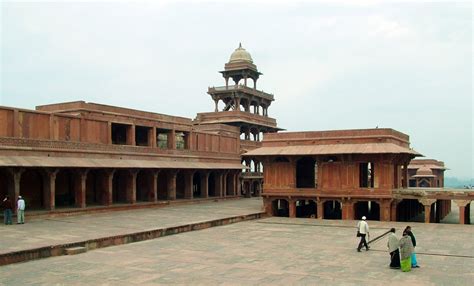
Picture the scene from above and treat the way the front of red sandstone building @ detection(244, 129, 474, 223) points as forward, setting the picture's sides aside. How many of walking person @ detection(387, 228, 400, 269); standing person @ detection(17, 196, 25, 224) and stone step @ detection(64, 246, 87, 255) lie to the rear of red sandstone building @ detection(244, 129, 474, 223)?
0

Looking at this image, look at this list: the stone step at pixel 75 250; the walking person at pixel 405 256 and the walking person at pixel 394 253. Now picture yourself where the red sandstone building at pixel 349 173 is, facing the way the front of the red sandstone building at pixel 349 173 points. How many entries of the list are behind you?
0

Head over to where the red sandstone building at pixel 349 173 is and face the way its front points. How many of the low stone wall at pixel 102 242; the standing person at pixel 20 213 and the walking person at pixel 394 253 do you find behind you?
0

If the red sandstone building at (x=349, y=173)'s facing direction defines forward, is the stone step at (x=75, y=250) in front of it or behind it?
in front

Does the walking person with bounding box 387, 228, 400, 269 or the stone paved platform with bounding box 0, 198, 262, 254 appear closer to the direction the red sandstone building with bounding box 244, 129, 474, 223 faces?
the walking person

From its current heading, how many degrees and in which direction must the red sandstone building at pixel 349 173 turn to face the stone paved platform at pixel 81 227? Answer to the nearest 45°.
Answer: approximately 45° to its right

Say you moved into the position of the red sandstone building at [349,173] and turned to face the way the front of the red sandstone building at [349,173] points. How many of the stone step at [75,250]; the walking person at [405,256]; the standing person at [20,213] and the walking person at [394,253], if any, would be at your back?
0

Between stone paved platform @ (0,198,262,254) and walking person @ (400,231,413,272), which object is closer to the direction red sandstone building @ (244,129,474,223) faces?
the walking person

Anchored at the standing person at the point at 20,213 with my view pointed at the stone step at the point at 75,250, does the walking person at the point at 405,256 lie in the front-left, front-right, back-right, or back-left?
front-left

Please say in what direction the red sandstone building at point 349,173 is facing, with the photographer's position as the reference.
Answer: facing the viewer

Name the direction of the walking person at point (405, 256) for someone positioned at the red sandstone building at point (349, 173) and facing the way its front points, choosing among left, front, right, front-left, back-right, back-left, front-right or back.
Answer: front

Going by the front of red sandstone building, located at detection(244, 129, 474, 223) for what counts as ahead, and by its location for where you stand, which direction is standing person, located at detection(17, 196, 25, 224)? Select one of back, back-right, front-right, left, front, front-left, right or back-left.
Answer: front-right

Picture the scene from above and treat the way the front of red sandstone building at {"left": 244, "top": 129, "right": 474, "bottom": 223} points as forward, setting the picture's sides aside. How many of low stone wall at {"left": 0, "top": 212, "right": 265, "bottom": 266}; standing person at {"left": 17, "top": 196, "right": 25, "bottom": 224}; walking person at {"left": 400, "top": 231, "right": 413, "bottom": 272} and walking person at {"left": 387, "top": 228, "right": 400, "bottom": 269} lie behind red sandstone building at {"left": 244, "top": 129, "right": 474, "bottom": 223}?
0

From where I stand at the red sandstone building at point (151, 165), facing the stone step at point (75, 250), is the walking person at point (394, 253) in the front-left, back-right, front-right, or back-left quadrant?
front-left

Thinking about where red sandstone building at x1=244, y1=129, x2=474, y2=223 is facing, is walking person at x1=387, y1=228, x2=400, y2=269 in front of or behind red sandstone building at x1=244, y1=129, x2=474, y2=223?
in front
